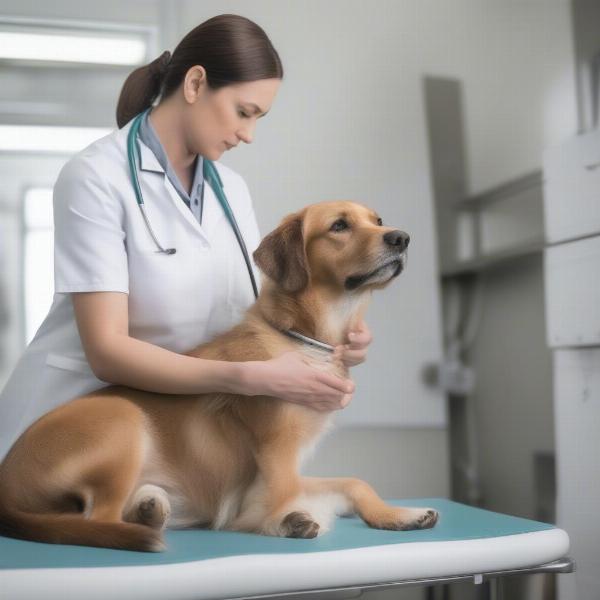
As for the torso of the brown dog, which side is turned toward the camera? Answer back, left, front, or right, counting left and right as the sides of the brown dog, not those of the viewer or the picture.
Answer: right

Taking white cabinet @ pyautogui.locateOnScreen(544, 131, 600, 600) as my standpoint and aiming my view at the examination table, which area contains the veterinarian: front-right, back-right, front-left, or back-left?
front-right

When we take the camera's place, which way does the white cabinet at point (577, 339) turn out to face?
facing the viewer and to the left of the viewer

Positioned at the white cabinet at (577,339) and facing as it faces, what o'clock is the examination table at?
The examination table is roughly at 11 o'clock from the white cabinet.

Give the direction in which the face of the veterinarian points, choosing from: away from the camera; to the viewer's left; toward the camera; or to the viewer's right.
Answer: to the viewer's right

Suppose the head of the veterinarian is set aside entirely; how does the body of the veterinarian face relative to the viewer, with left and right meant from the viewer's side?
facing the viewer and to the right of the viewer

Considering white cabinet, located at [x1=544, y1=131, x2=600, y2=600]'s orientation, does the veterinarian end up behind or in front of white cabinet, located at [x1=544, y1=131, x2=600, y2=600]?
in front

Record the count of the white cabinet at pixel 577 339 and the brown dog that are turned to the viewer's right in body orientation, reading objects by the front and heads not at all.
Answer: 1

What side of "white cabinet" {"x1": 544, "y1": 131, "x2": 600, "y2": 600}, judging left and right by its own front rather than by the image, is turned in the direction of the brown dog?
front

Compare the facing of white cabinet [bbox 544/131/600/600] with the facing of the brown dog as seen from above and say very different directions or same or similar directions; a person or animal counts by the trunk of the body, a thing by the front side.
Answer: very different directions
